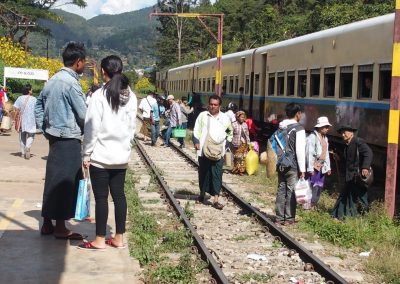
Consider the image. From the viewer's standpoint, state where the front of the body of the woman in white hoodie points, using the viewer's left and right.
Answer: facing away from the viewer and to the left of the viewer

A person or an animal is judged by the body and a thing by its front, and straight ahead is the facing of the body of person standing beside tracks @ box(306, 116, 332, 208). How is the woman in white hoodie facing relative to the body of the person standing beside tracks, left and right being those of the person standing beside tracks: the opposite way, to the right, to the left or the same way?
the opposite way

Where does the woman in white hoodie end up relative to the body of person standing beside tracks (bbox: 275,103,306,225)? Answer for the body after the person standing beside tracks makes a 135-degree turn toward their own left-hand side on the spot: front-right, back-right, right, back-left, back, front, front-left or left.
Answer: front-left

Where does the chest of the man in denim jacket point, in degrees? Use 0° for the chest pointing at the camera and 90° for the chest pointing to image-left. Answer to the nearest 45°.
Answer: approximately 225°
